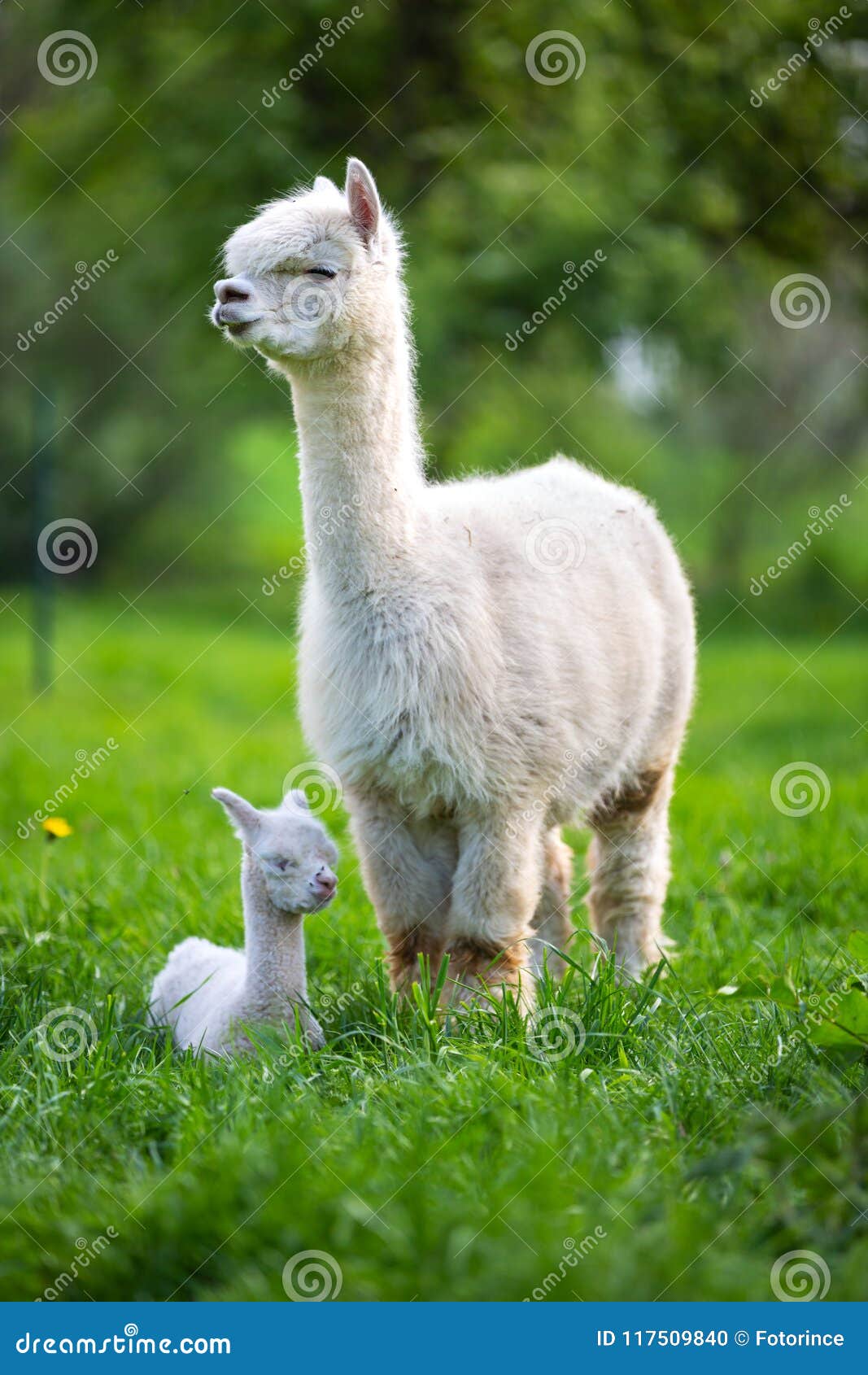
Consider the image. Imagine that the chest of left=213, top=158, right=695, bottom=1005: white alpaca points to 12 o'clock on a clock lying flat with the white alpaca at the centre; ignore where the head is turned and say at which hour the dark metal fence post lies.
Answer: The dark metal fence post is roughly at 4 o'clock from the white alpaca.

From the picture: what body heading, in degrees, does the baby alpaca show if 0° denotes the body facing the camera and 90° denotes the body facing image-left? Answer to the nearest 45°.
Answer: approximately 315°

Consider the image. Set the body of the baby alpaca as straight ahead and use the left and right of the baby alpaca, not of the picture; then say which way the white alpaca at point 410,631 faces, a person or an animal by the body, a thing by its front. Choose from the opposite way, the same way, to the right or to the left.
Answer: to the right

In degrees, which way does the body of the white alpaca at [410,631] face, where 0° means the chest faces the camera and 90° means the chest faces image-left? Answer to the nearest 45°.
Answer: approximately 45°

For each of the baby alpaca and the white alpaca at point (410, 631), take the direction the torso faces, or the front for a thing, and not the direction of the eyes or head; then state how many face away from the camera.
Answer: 0
